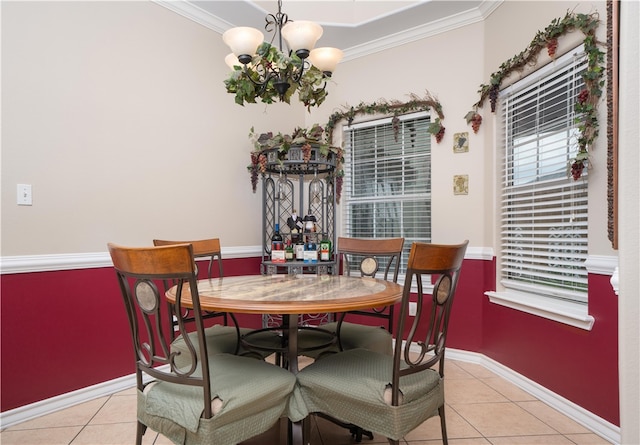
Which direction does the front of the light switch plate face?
toward the camera

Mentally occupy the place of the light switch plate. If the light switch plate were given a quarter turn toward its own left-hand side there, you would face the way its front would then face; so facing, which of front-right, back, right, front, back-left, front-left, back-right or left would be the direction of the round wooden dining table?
front-right

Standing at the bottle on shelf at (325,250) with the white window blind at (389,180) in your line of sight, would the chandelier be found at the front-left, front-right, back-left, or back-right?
back-right

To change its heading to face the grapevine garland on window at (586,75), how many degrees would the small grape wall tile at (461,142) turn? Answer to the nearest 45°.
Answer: approximately 45° to its left

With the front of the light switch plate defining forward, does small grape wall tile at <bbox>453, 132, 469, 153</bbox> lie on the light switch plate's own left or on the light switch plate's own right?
on the light switch plate's own left

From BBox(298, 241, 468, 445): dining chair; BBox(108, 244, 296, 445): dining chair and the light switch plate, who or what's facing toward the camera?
the light switch plate

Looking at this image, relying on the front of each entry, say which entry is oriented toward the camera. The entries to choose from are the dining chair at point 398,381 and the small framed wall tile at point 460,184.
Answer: the small framed wall tile

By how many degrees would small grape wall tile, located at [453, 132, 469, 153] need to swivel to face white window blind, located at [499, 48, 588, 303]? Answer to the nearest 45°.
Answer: approximately 45° to its left

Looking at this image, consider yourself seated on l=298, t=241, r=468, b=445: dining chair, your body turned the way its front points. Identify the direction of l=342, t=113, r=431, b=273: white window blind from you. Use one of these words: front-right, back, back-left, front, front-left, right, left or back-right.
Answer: front-right

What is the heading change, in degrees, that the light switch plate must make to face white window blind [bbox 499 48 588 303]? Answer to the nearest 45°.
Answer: approximately 45° to its left

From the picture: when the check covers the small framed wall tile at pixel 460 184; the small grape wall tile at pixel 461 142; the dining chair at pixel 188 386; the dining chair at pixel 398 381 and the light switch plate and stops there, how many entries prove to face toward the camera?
3

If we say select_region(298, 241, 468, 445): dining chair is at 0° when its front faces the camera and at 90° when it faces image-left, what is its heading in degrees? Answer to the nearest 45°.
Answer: approximately 135°

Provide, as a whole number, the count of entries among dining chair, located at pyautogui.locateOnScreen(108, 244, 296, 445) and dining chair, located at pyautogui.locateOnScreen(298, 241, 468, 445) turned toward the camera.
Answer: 0

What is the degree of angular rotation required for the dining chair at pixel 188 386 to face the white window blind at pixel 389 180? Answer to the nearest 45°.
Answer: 0° — it already faces it

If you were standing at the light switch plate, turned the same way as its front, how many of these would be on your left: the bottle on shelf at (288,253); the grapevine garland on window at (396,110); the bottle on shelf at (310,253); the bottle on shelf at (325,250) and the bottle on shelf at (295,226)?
5

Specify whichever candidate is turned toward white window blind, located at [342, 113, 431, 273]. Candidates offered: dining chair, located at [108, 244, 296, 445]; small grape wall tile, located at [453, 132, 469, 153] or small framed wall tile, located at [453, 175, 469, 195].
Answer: the dining chair

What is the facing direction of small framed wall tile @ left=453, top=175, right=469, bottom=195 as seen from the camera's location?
facing the viewer

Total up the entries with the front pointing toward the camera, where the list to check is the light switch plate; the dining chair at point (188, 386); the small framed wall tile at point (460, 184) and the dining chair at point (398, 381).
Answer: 2

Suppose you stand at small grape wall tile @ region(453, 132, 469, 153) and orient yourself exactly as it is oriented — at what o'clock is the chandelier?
The chandelier is roughly at 1 o'clock from the small grape wall tile.
